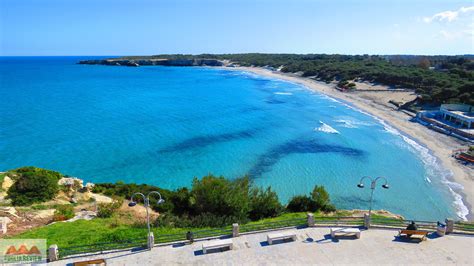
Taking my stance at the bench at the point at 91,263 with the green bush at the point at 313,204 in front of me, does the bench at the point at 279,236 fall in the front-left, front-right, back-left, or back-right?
front-right

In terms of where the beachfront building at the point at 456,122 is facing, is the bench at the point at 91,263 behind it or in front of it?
in front

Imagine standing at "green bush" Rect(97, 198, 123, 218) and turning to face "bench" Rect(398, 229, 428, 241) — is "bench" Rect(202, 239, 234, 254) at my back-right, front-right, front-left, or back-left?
front-right

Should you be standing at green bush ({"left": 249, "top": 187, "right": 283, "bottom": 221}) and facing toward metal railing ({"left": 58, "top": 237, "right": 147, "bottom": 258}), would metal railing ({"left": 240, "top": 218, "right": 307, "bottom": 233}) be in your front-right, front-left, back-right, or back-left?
front-left

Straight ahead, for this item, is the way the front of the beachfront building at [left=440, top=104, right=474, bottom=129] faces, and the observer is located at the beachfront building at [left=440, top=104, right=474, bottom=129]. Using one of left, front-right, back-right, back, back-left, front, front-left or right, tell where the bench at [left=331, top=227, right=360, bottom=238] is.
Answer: front-left

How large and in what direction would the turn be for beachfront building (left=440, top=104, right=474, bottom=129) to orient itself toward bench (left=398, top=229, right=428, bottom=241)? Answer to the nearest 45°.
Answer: approximately 45° to its left

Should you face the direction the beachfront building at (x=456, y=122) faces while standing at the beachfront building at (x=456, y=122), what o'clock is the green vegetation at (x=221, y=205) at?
The green vegetation is roughly at 11 o'clock from the beachfront building.

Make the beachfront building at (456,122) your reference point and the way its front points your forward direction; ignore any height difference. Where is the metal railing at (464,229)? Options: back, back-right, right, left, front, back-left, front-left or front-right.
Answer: front-left

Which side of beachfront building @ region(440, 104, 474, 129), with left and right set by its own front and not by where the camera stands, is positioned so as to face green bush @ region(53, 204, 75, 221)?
front

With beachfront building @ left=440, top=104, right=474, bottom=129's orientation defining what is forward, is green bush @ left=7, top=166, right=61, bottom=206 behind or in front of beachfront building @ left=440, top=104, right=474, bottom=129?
in front

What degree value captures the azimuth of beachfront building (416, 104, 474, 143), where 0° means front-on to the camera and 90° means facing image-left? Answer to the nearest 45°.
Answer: approximately 45°

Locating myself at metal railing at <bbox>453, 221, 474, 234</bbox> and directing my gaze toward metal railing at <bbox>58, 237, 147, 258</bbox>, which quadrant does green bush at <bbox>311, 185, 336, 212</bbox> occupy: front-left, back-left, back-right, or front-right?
front-right

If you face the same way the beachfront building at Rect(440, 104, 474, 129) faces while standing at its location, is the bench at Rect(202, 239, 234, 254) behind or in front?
in front

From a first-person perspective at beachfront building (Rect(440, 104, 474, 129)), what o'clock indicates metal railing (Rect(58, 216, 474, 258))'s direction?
The metal railing is roughly at 11 o'clock from the beachfront building.
